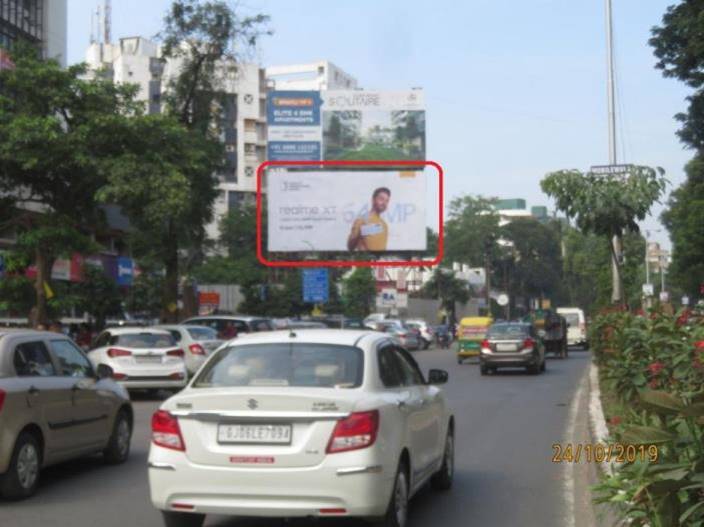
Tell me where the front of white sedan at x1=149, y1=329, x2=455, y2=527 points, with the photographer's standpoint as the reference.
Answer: facing away from the viewer and to the right of the viewer

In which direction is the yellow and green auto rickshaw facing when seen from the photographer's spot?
facing away from the viewer

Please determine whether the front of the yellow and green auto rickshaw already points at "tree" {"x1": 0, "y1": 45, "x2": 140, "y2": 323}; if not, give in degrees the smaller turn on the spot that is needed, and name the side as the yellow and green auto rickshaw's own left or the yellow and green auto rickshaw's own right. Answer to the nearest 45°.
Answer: approximately 135° to the yellow and green auto rickshaw's own left

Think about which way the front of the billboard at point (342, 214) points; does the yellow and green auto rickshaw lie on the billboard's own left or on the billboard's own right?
on the billboard's own left

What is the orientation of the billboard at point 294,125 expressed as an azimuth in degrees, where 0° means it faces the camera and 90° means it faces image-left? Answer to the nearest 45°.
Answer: approximately 0°

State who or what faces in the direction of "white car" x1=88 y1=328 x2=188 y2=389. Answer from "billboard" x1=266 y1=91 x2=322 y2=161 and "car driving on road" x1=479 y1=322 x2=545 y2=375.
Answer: the billboard

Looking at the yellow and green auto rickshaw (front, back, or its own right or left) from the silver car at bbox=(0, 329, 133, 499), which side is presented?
back

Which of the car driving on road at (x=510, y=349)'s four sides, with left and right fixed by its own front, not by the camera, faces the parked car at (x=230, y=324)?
left

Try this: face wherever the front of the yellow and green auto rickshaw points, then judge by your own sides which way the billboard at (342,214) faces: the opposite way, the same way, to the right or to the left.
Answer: the opposite way

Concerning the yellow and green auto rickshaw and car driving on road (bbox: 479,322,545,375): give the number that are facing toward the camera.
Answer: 0
